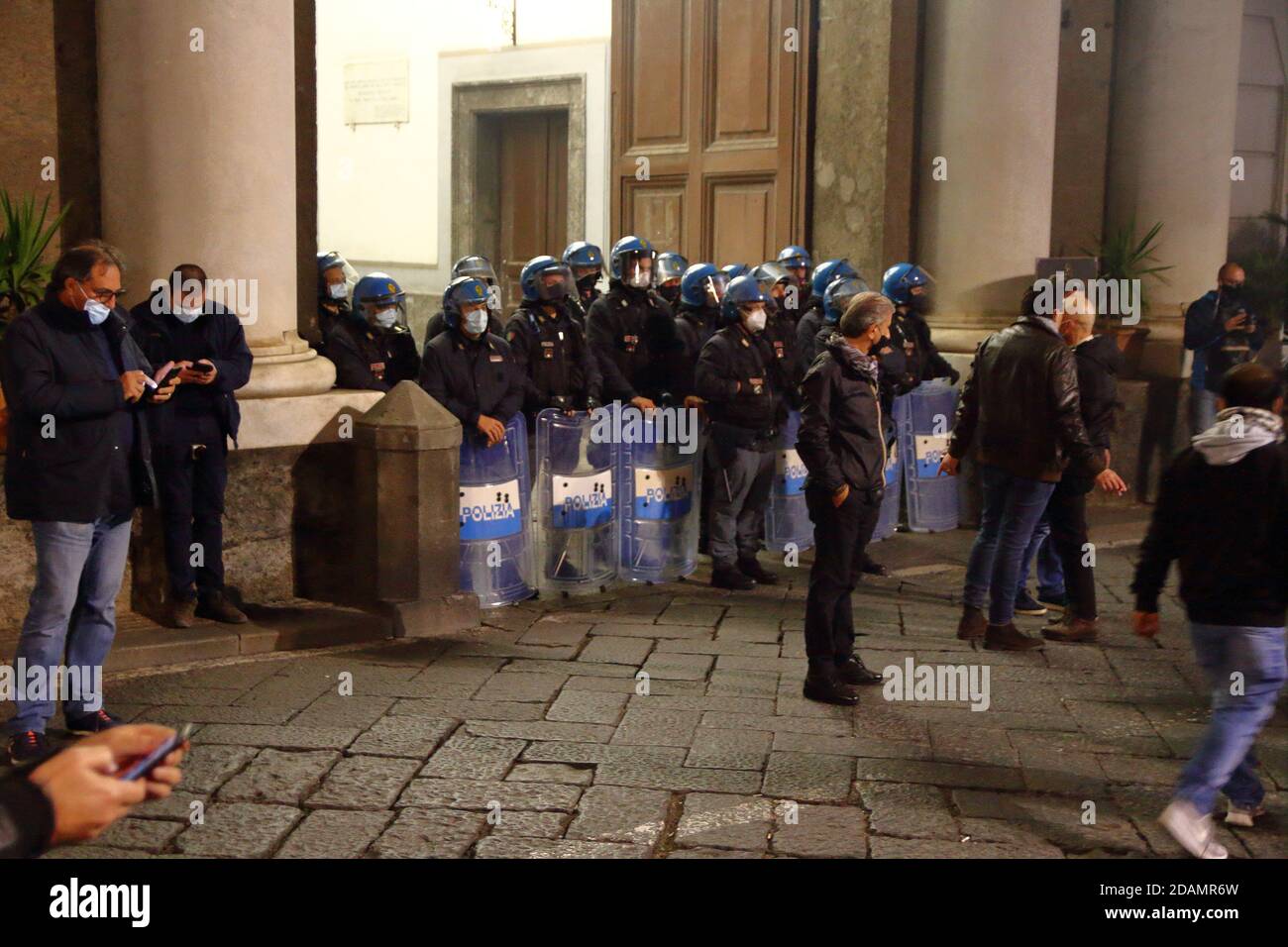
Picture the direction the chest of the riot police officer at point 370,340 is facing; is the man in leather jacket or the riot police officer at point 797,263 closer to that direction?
the man in leather jacket

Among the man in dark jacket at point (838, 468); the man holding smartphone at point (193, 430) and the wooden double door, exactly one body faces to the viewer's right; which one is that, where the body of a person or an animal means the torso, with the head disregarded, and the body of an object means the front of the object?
the man in dark jacket

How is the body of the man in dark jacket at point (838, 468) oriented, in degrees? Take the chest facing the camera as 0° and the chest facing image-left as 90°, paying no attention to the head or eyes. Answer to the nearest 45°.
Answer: approximately 270°

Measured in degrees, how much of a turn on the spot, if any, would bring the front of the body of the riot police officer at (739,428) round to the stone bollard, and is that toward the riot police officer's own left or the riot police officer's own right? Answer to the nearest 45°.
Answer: approximately 90° to the riot police officer's own right

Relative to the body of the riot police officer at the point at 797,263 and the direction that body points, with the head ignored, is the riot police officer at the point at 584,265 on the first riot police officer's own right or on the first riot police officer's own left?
on the first riot police officer's own right

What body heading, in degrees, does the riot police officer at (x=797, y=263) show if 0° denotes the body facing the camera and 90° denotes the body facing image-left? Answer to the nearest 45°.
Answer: approximately 315°

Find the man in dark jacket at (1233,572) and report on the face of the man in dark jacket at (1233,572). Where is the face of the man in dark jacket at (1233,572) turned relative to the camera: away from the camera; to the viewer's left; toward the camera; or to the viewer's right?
away from the camera

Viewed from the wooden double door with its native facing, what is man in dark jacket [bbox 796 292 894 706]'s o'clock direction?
The man in dark jacket is roughly at 12 o'clock from the wooden double door.

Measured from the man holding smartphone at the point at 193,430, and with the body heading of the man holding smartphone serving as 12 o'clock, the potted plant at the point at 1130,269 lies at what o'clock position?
The potted plant is roughly at 8 o'clock from the man holding smartphone.

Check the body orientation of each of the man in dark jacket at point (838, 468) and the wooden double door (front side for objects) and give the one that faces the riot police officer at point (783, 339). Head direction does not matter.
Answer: the wooden double door

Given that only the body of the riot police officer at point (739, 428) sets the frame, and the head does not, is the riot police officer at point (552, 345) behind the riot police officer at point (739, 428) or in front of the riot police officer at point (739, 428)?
behind
